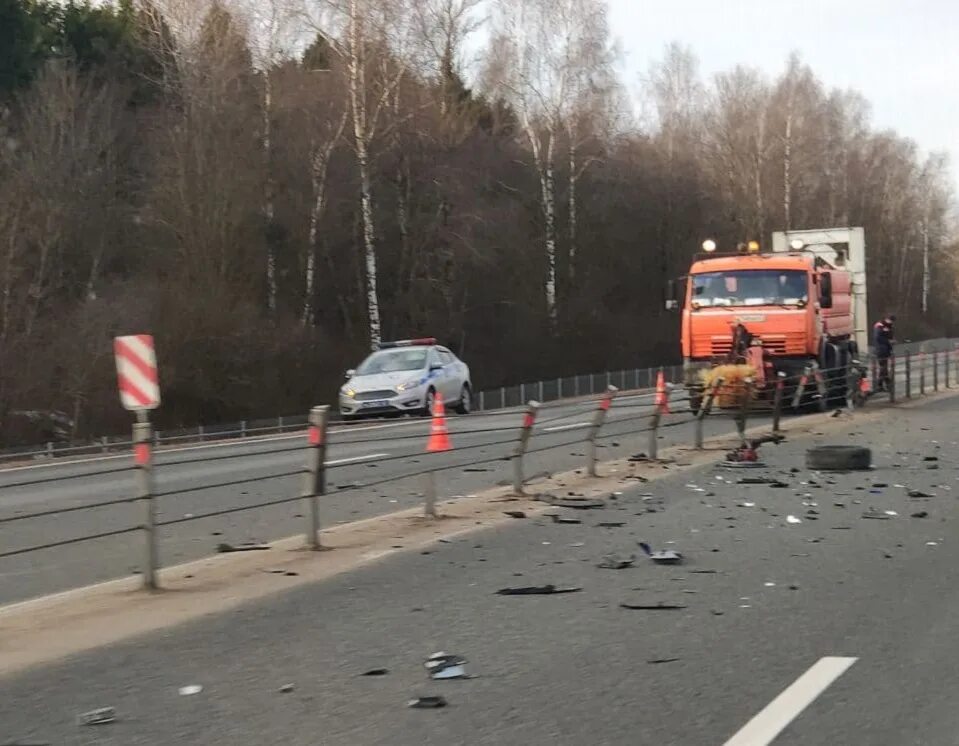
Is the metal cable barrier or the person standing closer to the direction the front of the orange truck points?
the metal cable barrier

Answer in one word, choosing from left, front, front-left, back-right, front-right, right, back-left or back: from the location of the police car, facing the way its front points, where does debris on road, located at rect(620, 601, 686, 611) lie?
front-left

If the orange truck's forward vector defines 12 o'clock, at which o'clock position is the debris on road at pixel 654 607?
The debris on road is roughly at 12 o'clock from the orange truck.

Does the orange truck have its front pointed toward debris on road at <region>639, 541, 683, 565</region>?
yes

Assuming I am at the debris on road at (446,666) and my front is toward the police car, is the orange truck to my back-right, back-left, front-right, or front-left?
front-right

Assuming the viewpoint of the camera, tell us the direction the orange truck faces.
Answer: facing the viewer

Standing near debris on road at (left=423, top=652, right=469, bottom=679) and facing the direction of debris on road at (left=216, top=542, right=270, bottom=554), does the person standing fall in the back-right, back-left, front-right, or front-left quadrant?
front-right

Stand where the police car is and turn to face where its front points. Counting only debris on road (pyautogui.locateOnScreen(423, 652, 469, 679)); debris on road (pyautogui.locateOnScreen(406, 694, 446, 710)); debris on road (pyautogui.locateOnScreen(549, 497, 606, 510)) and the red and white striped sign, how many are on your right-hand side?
0

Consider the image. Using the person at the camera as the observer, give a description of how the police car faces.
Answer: facing the viewer and to the left of the viewer

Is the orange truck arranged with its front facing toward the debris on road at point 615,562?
yes

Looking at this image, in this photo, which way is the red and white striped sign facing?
toward the camera

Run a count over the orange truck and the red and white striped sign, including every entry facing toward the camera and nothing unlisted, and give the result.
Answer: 2

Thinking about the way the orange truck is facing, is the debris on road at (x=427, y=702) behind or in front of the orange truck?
in front

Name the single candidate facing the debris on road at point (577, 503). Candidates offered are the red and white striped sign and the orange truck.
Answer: the orange truck

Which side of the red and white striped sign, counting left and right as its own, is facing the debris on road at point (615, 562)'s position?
left
